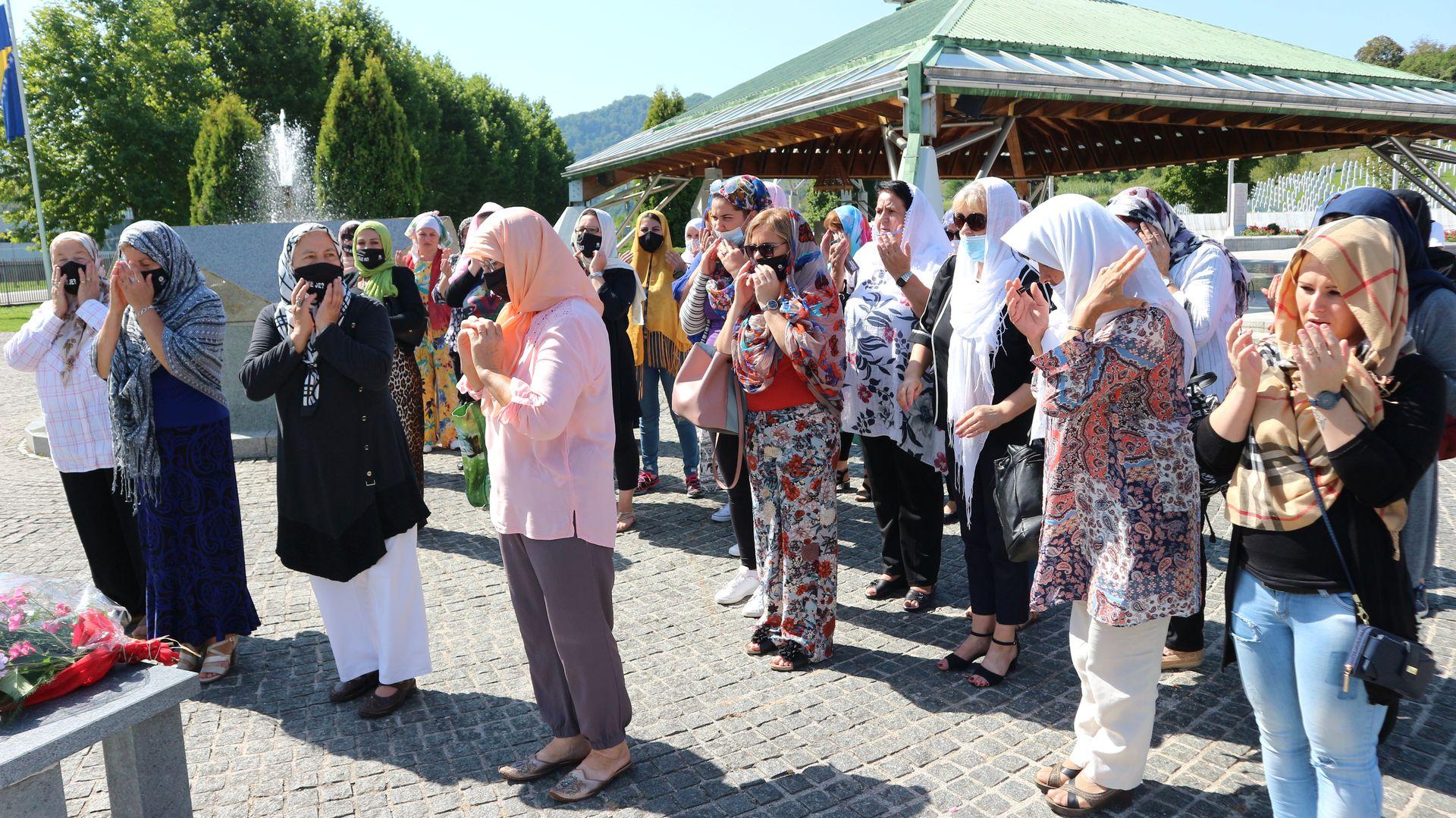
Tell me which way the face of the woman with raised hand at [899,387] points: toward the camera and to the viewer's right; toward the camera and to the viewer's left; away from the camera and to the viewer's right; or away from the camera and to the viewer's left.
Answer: toward the camera and to the viewer's left

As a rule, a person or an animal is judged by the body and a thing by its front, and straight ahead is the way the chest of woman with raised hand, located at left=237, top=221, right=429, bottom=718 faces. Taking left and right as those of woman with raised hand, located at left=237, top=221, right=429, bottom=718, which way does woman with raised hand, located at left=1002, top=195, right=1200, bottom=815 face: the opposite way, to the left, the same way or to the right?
to the right

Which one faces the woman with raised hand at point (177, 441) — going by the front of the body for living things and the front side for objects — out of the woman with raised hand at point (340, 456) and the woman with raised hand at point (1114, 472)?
the woman with raised hand at point (1114, 472)

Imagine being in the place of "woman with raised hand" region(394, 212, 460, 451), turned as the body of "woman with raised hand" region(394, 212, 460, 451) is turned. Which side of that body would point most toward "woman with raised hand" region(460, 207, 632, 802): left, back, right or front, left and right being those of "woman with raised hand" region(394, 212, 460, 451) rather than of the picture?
front

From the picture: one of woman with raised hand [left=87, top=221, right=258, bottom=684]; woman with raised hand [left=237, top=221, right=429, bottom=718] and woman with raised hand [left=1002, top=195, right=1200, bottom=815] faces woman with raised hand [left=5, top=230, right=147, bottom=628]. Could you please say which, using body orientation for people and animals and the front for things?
woman with raised hand [left=1002, top=195, right=1200, bottom=815]

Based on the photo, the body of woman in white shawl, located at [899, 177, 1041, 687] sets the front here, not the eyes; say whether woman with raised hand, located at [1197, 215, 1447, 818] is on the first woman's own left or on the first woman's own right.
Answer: on the first woman's own left

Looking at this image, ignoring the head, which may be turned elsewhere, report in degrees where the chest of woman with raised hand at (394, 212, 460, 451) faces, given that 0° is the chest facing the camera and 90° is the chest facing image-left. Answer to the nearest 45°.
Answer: approximately 0°

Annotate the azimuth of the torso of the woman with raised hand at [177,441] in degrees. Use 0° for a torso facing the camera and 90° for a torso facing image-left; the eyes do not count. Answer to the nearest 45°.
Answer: approximately 45°

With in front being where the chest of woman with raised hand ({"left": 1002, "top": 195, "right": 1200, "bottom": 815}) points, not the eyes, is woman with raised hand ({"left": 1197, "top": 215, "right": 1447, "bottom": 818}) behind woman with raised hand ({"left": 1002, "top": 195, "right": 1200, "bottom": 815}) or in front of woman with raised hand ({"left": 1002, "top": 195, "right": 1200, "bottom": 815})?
behind

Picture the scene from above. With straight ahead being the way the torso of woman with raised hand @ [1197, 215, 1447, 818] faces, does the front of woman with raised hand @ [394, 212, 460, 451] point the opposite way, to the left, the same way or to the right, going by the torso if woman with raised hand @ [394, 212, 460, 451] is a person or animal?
to the left

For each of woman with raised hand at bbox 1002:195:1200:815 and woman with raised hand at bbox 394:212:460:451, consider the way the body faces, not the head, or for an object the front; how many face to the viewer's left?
1

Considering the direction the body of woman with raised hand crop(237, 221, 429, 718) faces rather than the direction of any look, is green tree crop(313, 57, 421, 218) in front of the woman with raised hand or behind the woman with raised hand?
behind

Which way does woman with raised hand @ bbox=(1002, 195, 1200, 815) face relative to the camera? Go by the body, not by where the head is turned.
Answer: to the viewer's left

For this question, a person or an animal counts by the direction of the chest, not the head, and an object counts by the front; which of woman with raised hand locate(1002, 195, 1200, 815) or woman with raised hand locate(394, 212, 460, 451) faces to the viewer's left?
woman with raised hand locate(1002, 195, 1200, 815)

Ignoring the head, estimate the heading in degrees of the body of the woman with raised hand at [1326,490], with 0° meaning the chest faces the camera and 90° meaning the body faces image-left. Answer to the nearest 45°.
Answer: approximately 45°

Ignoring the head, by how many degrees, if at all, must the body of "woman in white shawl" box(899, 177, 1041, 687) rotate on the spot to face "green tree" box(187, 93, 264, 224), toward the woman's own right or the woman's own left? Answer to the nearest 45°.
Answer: approximately 90° to the woman's own right

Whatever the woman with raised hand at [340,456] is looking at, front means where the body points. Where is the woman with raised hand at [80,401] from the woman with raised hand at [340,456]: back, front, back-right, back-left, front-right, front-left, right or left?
right

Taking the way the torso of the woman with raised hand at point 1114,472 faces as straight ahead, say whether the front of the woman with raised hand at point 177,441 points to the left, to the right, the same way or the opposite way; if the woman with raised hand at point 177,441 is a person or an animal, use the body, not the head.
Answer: to the left

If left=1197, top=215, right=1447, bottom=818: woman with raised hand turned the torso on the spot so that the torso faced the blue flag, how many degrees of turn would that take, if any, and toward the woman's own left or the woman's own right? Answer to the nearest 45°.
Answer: approximately 45° to the woman's own right
